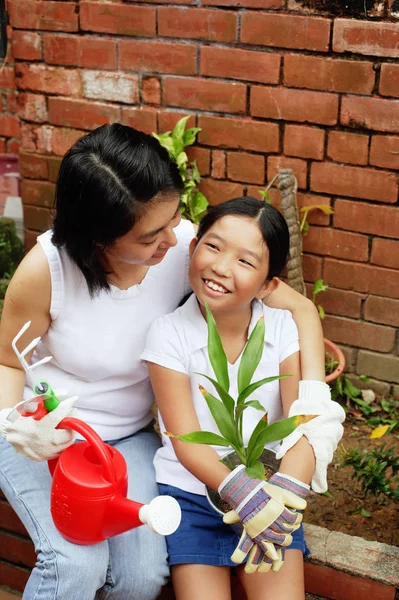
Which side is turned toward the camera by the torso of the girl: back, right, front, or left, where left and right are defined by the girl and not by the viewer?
front

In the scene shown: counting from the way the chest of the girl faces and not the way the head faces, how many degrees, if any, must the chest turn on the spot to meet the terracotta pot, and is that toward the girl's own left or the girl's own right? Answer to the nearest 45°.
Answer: approximately 135° to the girl's own left

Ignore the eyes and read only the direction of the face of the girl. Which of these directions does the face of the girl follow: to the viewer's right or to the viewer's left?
to the viewer's left

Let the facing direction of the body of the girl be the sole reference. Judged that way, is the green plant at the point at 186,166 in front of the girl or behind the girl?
behind

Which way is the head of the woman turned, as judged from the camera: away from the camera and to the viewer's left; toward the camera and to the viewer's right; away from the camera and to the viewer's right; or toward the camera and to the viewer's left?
toward the camera and to the viewer's right
